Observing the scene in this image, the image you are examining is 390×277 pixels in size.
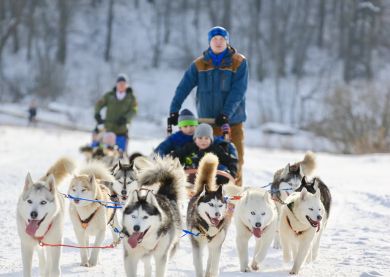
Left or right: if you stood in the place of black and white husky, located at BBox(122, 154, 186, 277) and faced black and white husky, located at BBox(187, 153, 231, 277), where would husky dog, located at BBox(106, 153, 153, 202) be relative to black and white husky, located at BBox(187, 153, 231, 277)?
left

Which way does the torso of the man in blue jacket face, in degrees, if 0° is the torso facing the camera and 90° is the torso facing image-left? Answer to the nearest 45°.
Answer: approximately 0°

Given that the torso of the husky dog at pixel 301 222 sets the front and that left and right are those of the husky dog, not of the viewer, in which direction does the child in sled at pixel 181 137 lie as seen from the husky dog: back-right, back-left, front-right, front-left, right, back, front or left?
back-right

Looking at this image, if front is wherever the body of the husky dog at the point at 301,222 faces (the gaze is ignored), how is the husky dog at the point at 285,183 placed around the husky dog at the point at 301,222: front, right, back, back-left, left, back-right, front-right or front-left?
back

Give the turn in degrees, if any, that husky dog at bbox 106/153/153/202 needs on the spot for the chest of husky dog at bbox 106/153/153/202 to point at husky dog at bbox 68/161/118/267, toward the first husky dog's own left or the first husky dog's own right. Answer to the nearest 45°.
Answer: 0° — it already faces it

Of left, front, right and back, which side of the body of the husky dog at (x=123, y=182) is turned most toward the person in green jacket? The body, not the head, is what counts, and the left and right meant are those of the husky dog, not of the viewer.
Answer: back

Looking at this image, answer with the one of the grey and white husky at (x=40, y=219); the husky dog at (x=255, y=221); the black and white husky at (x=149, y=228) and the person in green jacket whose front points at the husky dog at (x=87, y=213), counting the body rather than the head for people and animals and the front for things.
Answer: the person in green jacket

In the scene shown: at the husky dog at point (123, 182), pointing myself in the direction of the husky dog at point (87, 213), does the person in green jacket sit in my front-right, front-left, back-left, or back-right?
back-right
